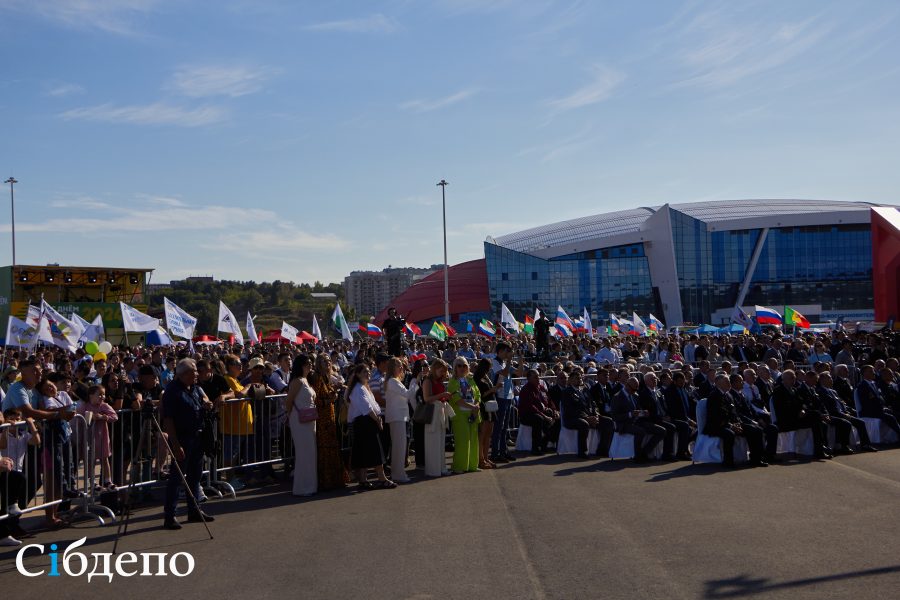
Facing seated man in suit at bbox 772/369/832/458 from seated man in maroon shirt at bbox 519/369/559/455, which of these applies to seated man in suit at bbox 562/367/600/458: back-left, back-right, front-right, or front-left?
front-right

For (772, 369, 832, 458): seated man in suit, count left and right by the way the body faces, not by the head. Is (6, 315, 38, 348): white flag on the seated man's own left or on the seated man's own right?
on the seated man's own right

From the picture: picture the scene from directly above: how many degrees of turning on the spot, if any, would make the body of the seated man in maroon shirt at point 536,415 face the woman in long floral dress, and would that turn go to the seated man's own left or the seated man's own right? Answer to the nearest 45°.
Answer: approximately 90° to the seated man's own right

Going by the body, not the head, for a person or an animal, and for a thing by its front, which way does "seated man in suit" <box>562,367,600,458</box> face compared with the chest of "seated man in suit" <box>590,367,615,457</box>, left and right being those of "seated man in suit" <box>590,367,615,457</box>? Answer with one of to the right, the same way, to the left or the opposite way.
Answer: the same way

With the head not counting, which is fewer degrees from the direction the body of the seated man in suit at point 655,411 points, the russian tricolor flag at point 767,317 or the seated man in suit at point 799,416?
the seated man in suit

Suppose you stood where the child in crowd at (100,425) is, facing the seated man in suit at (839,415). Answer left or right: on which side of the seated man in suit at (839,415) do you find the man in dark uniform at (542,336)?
left

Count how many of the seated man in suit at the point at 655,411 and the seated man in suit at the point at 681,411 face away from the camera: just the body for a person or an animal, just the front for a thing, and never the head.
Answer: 0

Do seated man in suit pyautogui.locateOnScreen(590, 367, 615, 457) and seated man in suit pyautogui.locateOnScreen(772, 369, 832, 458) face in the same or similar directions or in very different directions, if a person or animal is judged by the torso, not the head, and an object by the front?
same or similar directions
